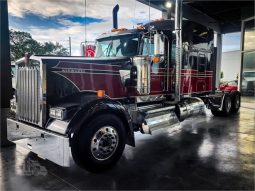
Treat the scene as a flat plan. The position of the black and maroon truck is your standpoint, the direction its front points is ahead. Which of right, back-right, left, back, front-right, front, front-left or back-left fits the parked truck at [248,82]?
back

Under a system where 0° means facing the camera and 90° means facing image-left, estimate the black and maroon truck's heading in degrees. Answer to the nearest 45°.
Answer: approximately 45°
